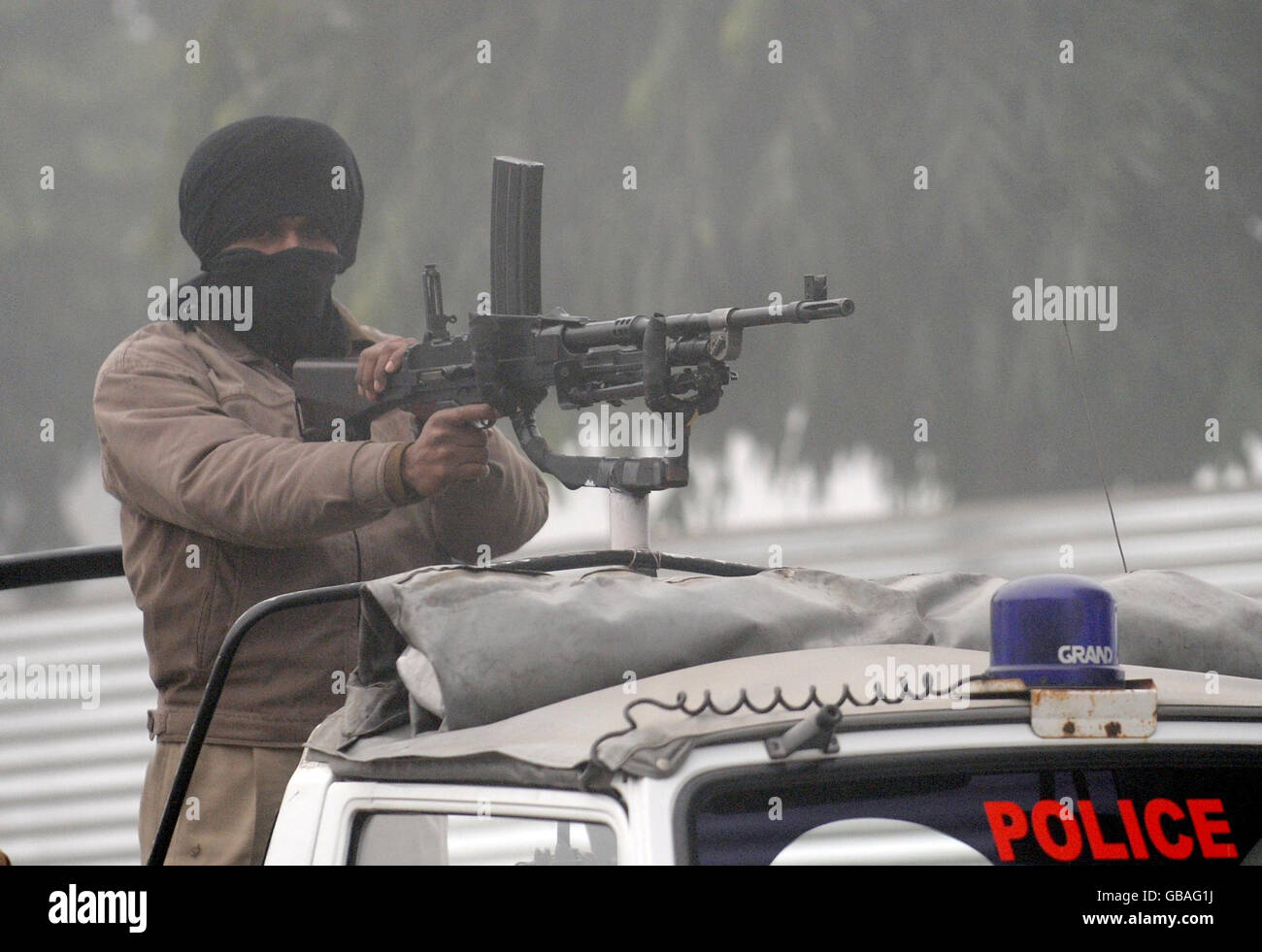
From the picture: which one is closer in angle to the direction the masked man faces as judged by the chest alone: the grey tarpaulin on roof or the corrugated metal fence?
the grey tarpaulin on roof

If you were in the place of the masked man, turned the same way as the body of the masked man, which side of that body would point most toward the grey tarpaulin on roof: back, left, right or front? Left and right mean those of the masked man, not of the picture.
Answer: front

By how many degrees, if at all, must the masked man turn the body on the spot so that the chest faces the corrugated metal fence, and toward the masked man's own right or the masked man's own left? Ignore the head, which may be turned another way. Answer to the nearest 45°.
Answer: approximately 135° to the masked man's own left
